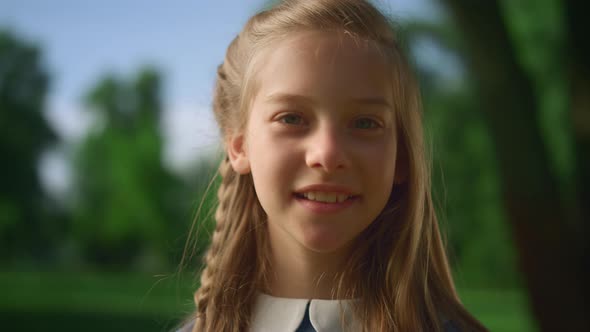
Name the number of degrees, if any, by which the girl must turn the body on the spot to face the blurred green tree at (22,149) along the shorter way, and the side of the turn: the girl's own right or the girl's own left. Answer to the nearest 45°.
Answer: approximately 135° to the girl's own right

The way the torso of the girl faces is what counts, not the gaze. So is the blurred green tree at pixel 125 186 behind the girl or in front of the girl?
behind

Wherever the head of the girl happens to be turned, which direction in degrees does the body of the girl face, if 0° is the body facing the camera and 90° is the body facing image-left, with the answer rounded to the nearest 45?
approximately 0°

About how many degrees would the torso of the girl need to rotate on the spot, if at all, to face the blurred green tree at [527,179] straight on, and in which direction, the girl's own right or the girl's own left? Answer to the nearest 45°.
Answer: approximately 135° to the girl's own left
